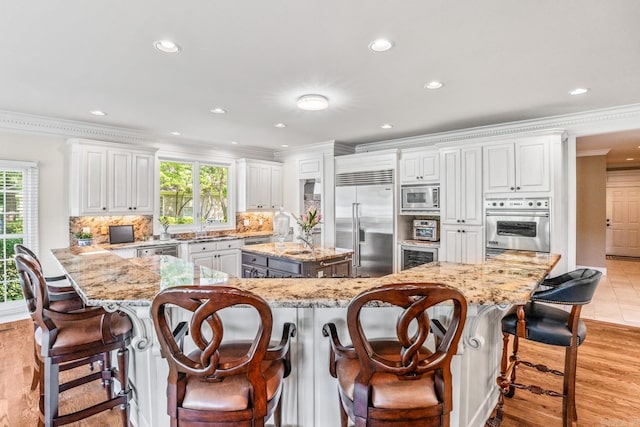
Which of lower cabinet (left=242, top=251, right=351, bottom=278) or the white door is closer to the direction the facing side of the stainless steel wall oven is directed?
the lower cabinet

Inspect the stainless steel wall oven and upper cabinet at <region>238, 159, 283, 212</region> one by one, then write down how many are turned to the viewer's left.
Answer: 0

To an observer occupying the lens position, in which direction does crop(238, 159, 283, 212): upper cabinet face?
facing the viewer and to the right of the viewer

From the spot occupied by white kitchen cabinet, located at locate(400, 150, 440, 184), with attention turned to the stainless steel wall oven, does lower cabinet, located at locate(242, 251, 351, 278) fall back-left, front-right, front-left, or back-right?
back-right

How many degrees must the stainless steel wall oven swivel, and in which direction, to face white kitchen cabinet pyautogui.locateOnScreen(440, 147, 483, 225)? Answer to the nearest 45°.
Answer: approximately 90° to its right

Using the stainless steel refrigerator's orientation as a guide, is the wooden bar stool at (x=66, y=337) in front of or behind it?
in front

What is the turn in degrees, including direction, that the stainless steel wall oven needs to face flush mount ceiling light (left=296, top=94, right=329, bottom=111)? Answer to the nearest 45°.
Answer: approximately 45° to its right

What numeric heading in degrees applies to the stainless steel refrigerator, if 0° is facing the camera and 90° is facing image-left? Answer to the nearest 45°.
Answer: approximately 45°

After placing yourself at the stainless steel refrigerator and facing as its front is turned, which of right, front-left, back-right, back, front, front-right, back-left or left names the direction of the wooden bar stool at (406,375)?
front-left

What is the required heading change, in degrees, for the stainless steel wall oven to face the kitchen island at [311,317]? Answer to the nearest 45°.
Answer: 0° — it already faces it

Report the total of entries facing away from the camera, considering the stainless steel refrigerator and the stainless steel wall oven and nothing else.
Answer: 0
